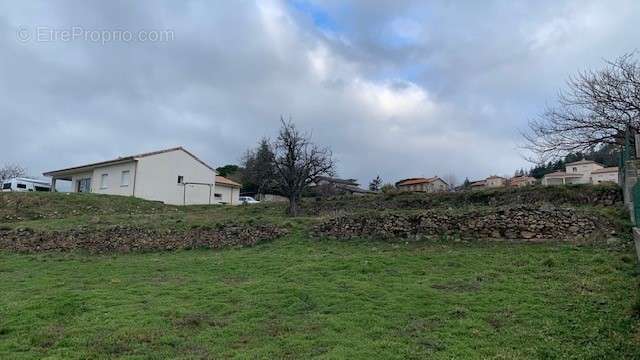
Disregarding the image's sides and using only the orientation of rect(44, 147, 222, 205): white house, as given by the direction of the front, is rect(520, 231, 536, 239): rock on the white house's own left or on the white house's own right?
on the white house's own left

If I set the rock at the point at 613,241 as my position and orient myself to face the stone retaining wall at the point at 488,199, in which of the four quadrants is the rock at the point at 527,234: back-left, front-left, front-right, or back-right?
front-left

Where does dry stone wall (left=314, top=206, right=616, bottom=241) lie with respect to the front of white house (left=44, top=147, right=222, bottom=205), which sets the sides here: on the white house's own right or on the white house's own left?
on the white house's own left

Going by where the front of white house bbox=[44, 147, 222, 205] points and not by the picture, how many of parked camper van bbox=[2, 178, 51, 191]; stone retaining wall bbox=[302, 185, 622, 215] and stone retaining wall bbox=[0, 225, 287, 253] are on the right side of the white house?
1

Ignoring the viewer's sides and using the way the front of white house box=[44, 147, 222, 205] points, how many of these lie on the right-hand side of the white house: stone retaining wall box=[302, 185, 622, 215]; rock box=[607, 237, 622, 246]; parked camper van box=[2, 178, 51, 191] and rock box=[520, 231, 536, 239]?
1

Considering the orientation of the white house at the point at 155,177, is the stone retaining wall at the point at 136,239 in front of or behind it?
in front

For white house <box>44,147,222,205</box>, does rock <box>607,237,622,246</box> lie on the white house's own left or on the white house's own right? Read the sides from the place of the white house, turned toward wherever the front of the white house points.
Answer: on the white house's own left

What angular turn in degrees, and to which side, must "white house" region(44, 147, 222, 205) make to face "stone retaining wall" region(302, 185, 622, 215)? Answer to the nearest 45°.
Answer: approximately 90° to its left

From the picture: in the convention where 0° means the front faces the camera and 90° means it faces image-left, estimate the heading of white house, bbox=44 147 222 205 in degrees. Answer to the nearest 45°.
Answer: approximately 45°

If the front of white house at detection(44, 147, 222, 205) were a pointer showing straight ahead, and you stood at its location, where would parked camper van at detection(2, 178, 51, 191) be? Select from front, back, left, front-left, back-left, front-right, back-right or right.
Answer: right
